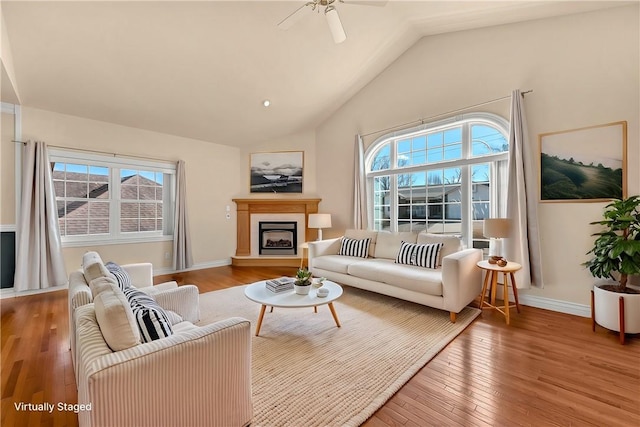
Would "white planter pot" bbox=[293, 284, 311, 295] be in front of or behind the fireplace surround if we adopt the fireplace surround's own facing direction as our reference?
in front

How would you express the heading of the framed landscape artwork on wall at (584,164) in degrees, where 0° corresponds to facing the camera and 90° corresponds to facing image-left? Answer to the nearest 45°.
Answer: approximately 45°

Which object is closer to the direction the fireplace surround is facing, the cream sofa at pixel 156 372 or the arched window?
the cream sofa

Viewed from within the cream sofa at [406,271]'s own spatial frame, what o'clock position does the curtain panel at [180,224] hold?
The curtain panel is roughly at 2 o'clock from the cream sofa.

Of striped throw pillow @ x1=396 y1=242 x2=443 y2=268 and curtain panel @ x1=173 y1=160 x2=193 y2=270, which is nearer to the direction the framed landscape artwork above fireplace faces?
the striped throw pillow

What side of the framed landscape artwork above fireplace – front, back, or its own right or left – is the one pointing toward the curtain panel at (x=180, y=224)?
right

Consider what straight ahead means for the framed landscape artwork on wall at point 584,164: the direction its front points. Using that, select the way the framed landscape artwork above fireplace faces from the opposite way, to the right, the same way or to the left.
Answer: to the left

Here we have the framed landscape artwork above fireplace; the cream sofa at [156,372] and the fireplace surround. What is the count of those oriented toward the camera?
2

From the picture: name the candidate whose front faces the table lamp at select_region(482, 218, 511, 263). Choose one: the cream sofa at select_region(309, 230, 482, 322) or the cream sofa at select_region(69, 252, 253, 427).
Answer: the cream sofa at select_region(69, 252, 253, 427)

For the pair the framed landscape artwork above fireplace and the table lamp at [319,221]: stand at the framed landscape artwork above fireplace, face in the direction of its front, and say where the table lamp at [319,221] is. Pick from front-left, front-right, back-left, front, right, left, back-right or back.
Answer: front-left

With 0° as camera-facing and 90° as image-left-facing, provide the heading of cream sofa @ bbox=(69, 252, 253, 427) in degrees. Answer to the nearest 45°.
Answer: approximately 270°
